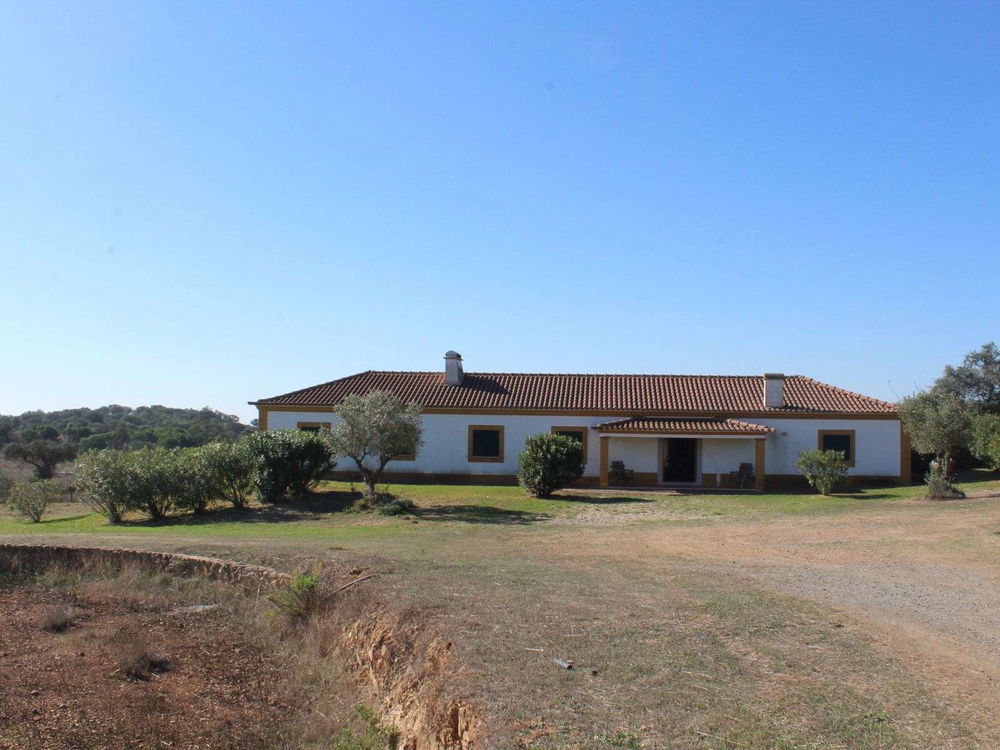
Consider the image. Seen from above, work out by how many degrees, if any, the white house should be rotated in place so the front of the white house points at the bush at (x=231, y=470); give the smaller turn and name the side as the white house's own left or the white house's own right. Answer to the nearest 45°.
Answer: approximately 45° to the white house's own right

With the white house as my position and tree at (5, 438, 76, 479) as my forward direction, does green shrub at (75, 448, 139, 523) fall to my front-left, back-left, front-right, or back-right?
front-left

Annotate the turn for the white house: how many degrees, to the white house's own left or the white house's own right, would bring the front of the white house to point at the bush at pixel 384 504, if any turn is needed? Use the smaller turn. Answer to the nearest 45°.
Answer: approximately 45° to the white house's own right

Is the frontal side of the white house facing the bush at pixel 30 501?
no

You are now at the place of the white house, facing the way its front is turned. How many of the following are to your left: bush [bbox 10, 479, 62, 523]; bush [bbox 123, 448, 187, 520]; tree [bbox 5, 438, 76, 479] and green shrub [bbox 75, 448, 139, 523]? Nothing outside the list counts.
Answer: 0

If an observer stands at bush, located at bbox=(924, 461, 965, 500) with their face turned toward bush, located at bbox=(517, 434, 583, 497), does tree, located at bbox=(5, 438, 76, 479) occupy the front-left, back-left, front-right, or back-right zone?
front-right

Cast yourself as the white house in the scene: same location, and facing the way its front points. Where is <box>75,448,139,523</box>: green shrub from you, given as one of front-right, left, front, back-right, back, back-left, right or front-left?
front-right

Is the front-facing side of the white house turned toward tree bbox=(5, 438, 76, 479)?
no

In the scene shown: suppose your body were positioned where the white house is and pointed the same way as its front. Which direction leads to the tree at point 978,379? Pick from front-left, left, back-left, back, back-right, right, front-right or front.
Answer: back-left

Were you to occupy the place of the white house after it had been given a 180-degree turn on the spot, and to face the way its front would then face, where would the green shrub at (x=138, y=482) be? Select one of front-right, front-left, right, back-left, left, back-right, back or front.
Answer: back-left

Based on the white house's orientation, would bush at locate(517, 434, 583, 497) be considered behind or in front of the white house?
in front

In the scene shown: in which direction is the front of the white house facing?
toward the camera

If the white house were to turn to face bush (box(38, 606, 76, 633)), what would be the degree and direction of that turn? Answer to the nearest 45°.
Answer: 0° — it already faces it

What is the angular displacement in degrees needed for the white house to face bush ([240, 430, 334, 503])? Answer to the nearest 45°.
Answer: approximately 45° to its right

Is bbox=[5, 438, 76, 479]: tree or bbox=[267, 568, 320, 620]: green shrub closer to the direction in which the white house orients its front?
the green shrub

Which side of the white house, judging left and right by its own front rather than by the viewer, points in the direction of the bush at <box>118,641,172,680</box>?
front

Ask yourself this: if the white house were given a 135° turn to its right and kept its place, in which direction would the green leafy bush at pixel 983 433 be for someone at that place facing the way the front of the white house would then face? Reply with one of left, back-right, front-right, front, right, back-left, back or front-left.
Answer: back

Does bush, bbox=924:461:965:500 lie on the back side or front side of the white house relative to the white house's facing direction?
on the front side
